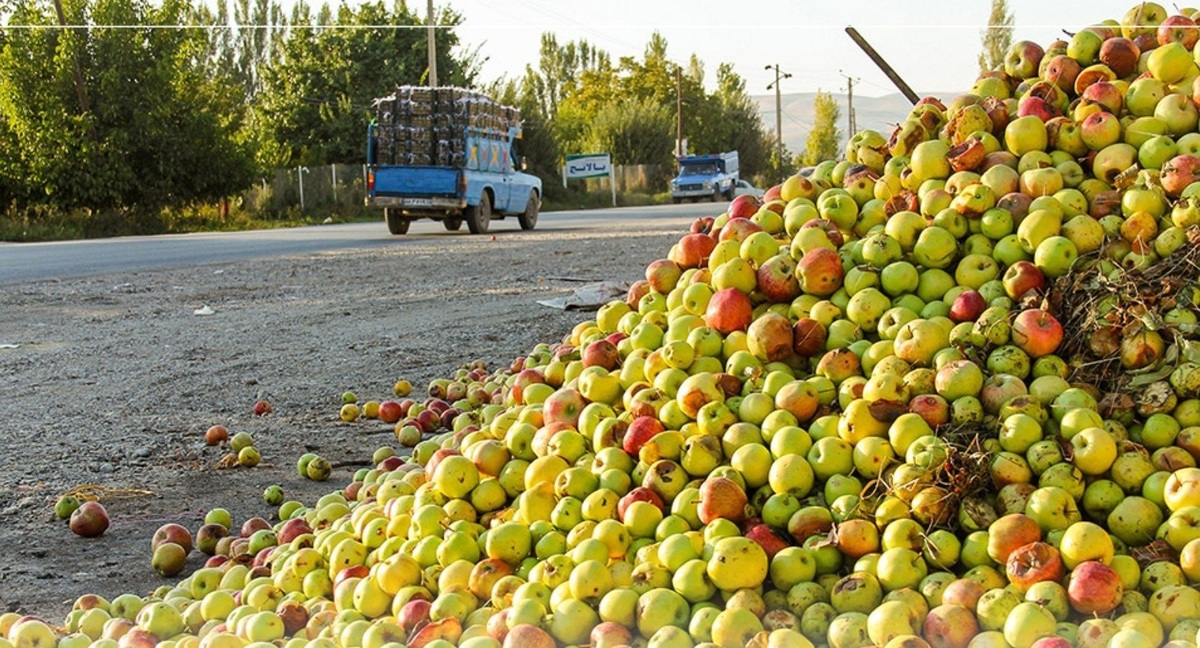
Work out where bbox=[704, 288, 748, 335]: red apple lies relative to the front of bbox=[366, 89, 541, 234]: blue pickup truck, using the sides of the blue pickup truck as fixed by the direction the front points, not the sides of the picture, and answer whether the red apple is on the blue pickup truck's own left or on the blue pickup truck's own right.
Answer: on the blue pickup truck's own right

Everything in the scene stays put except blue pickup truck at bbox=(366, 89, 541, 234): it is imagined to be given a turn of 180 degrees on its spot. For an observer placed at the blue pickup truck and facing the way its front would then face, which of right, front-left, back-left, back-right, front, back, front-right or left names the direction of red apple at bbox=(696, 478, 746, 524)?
front-left

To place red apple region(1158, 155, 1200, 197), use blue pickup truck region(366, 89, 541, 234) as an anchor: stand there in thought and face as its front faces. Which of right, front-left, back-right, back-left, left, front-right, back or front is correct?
back-right

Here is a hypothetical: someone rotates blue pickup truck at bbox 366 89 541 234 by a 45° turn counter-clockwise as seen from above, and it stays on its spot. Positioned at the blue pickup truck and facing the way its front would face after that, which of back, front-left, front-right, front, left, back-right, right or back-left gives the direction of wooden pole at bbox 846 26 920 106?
back

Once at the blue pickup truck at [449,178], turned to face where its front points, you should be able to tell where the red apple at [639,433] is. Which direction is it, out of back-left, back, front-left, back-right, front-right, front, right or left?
back-right

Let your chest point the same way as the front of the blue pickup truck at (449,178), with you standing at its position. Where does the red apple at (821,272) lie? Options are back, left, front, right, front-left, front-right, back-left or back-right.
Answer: back-right

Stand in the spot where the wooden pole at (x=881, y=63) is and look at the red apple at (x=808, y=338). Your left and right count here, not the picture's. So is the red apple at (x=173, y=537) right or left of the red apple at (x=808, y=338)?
right

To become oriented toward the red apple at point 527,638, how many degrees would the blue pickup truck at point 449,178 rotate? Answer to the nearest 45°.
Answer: approximately 135° to its right

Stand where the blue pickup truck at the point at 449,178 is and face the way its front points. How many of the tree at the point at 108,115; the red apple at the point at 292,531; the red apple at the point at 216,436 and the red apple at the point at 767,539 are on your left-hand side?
1

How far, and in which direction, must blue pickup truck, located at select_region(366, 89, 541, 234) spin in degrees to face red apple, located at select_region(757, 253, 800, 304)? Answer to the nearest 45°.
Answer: approximately 135° to its right

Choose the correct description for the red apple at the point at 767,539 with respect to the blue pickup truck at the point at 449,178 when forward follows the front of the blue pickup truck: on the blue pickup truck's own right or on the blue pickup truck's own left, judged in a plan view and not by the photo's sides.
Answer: on the blue pickup truck's own right

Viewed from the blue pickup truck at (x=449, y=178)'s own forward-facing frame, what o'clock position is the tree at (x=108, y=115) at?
The tree is roughly at 9 o'clock from the blue pickup truck.

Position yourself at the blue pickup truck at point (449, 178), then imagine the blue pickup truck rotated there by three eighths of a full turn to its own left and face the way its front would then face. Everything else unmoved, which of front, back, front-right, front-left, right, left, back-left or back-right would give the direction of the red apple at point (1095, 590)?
left

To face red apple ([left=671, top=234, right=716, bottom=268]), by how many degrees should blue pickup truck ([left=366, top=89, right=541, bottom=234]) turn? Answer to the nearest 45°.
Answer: approximately 135° to its right

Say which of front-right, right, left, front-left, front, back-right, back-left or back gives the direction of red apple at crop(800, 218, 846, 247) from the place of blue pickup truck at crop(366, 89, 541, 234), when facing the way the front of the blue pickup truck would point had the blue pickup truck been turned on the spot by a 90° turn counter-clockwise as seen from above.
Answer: back-left

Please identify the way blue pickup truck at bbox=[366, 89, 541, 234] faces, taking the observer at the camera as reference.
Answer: facing away from the viewer and to the right of the viewer

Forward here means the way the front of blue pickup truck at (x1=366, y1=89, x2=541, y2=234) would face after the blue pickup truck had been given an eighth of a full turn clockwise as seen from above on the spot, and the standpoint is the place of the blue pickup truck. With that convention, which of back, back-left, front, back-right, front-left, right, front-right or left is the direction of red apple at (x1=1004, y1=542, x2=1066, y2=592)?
right

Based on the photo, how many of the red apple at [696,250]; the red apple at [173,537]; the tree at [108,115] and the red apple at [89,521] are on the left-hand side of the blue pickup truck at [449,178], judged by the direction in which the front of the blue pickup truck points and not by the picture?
1
